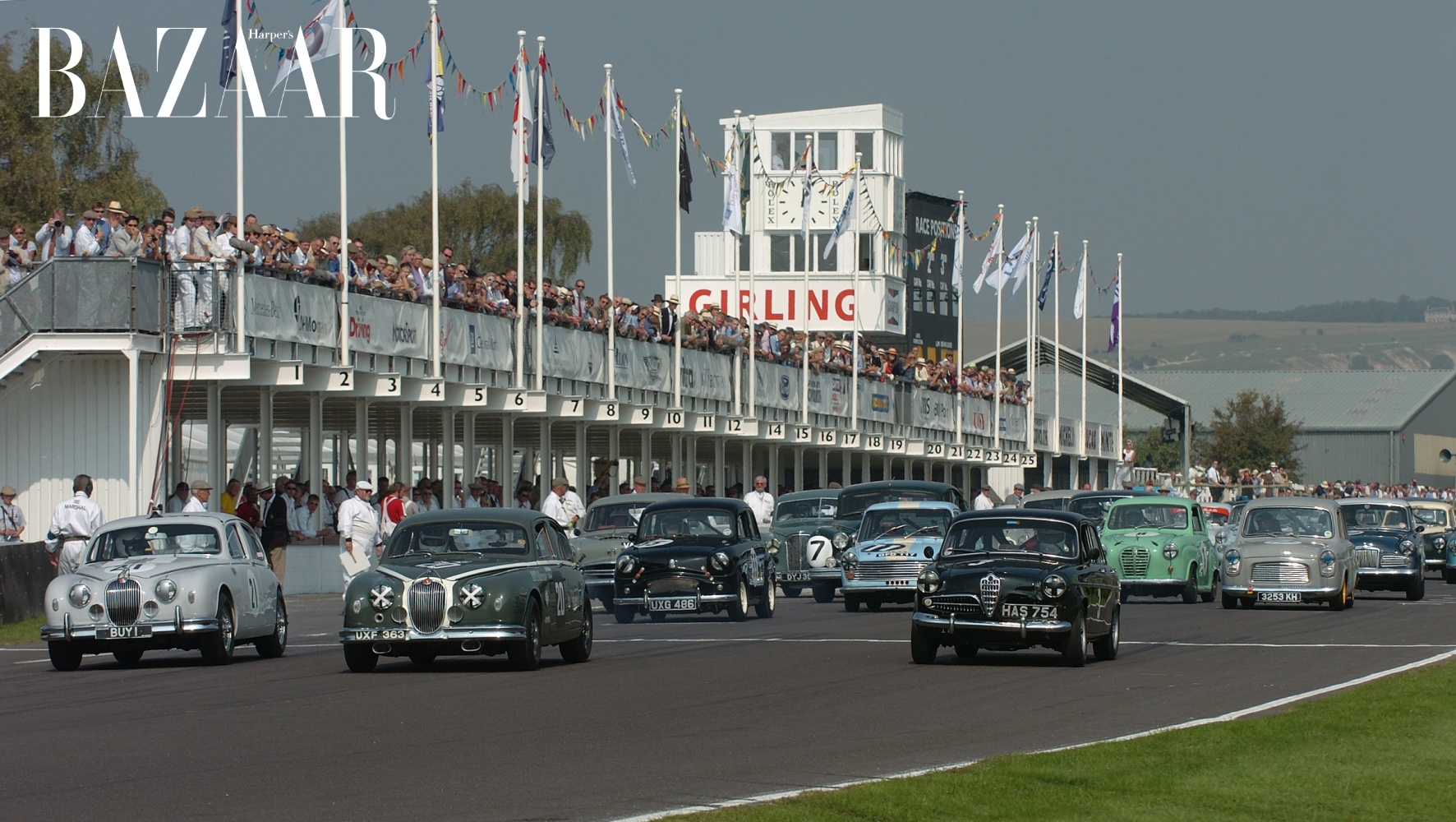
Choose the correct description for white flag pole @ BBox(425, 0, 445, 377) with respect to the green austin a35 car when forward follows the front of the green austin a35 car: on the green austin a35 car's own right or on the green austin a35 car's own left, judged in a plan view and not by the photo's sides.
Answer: on the green austin a35 car's own right

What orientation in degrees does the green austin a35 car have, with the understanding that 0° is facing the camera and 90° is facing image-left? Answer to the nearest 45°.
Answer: approximately 45°

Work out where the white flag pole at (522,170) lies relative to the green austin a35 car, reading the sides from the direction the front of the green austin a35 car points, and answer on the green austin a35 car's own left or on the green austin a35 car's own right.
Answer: on the green austin a35 car's own right

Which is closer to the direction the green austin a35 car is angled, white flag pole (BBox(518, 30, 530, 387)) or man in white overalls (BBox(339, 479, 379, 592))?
the man in white overalls
